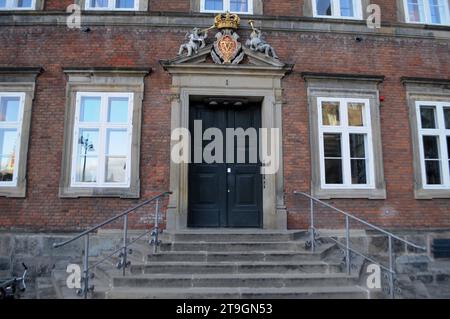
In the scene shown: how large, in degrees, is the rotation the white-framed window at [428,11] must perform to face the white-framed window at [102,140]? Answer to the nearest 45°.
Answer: approximately 45° to its right

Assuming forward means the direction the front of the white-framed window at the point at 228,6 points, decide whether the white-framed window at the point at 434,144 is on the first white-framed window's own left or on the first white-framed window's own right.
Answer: on the first white-framed window's own left

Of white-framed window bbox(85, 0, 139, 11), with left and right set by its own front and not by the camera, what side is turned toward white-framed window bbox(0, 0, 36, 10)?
right
